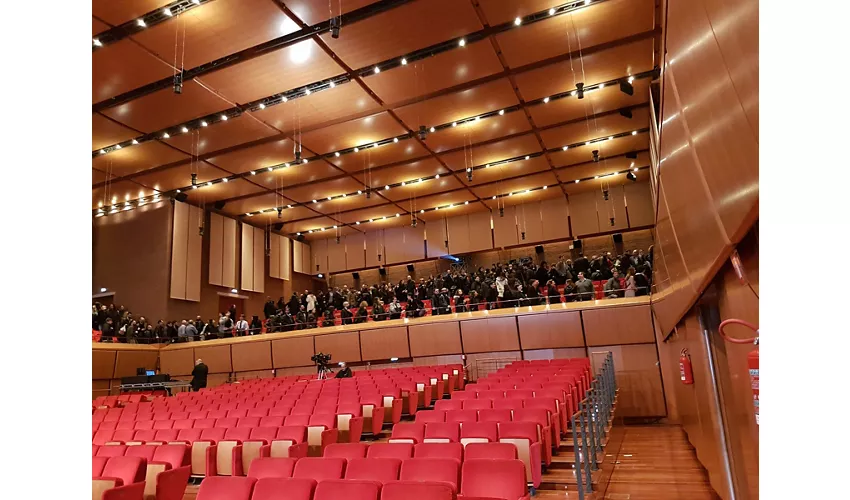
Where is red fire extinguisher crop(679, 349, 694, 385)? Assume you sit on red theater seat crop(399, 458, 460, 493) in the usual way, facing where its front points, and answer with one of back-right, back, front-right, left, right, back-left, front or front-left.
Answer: back

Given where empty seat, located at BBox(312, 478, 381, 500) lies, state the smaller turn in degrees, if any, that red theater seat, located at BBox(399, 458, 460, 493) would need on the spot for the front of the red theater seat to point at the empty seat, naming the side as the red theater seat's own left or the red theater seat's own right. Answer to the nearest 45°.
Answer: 0° — it already faces it

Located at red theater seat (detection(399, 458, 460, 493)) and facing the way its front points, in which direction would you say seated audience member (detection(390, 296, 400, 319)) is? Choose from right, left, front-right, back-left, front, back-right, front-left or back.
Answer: back-right

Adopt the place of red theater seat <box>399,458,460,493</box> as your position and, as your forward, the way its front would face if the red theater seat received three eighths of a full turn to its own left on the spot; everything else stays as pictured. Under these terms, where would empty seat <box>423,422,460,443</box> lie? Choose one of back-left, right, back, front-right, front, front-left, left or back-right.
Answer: left

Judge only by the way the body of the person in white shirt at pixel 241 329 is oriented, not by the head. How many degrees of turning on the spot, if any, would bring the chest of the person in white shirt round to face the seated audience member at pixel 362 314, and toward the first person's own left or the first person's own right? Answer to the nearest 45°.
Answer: approximately 90° to the first person's own left

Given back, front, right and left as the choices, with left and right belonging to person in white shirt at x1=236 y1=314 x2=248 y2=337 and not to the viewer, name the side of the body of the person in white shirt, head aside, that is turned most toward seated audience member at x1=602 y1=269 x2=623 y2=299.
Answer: left

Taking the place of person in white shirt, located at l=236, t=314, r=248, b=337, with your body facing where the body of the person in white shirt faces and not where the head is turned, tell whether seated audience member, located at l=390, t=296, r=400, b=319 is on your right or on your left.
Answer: on your left

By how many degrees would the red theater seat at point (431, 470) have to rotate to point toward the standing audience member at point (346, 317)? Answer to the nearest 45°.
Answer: approximately 135° to its right

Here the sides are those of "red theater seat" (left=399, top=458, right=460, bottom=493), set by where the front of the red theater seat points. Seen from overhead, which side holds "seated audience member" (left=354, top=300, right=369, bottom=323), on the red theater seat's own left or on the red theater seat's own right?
on the red theater seat's own right

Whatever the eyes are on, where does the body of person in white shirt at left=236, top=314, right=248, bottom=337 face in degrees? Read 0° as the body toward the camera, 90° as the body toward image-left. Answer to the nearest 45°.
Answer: approximately 45°
